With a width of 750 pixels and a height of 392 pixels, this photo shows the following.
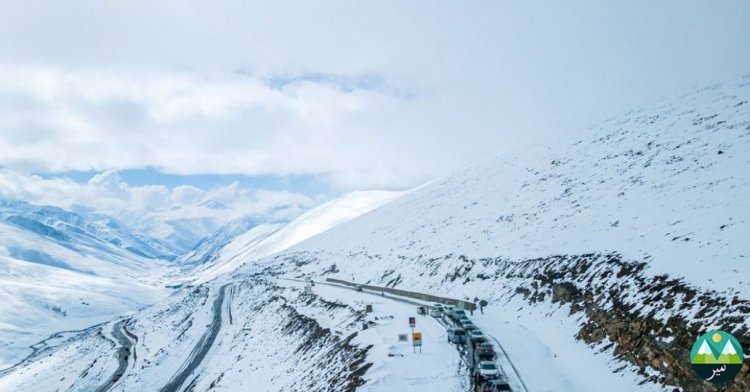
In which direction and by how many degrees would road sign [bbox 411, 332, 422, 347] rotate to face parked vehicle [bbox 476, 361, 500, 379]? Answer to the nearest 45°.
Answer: approximately 45° to its left

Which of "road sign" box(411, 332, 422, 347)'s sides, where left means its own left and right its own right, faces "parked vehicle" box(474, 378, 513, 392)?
front

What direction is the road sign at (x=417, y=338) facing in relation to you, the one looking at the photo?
facing the viewer

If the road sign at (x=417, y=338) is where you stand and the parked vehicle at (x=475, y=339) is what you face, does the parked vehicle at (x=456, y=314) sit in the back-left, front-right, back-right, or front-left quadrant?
front-left

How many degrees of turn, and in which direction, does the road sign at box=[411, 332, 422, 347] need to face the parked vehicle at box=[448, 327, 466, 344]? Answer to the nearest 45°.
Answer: approximately 135° to its left
